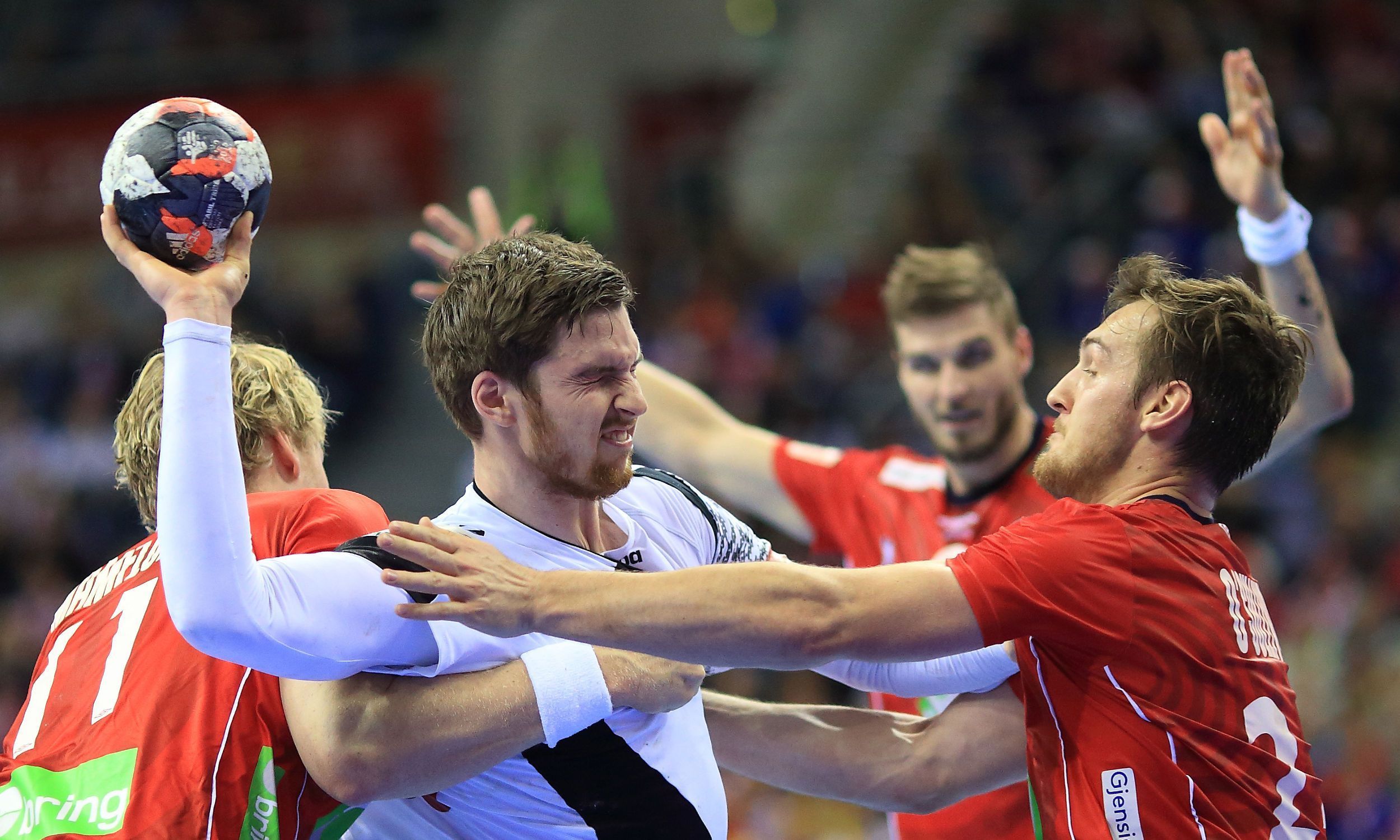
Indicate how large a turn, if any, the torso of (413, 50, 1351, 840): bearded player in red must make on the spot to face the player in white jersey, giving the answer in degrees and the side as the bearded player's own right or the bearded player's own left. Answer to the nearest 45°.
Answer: approximately 45° to the bearded player's own right

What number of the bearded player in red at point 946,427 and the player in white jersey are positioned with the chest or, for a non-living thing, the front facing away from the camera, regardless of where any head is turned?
0

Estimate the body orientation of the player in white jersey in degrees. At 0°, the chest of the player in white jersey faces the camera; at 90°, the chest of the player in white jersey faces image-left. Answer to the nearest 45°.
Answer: approximately 315°

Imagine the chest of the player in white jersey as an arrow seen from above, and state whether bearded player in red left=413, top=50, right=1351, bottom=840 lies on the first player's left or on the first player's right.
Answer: on the first player's left
